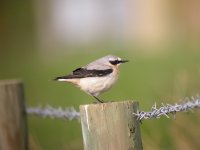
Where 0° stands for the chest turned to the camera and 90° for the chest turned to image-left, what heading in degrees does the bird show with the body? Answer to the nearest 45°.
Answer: approximately 270°

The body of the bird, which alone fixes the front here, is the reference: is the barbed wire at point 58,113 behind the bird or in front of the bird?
behind
